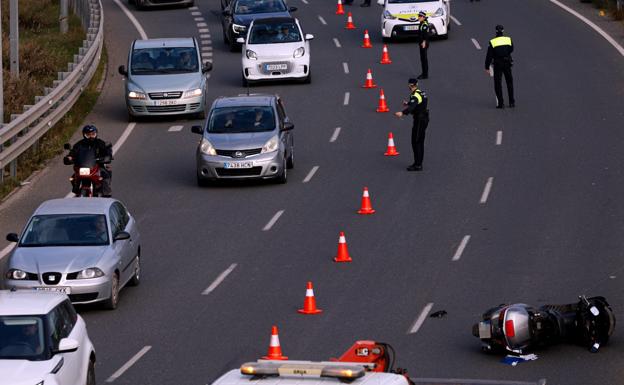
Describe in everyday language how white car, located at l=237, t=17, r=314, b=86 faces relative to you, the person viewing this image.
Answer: facing the viewer

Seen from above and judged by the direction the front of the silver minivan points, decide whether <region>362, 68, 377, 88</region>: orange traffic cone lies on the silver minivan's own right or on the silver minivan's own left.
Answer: on the silver minivan's own left

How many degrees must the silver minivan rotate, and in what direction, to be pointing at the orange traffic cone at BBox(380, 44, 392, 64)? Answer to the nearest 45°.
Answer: approximately 135° to its left

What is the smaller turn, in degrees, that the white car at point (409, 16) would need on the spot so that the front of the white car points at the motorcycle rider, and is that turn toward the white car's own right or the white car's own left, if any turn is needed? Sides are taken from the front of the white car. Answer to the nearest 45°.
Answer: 0° — it already faces them

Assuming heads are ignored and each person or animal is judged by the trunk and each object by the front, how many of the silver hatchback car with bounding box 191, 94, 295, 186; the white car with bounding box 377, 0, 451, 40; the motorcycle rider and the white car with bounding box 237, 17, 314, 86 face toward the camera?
4

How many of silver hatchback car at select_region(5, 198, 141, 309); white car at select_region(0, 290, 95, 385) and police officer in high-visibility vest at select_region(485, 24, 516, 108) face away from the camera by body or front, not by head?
1

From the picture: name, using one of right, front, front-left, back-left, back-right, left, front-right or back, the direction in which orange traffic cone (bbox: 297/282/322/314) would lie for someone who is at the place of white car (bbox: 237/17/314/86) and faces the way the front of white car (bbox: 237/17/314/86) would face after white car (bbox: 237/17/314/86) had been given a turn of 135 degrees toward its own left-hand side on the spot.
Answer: back-right

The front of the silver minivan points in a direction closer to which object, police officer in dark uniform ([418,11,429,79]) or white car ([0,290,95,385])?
the white car

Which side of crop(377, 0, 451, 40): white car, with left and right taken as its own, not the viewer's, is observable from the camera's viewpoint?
front

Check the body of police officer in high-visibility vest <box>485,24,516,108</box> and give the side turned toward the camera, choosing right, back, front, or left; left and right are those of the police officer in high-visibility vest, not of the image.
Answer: back

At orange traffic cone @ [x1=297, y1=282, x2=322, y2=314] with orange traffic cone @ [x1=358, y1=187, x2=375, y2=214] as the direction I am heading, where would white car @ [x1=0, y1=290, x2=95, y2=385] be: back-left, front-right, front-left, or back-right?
back-left

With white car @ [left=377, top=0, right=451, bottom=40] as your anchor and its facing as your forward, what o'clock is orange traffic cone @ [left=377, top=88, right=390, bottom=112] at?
The orange traffic cone is roughly at 12 o'clock from the white car.

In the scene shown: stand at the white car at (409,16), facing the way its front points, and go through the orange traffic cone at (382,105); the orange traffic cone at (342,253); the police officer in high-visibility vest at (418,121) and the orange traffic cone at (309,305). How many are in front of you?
4

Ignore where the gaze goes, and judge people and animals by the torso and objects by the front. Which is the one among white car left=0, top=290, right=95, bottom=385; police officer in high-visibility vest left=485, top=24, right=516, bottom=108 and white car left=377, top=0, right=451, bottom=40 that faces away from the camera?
the police officer in high-visibility vest

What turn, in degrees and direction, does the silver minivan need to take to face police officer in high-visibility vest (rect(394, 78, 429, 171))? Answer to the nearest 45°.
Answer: approximately 45° to its left

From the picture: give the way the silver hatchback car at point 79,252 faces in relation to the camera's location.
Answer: facing the viewer and to the left of the viewer

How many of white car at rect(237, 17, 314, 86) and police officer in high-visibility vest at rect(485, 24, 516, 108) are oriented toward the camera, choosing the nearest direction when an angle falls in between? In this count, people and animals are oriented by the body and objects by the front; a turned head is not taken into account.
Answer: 1

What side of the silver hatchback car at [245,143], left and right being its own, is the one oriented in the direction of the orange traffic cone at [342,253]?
front

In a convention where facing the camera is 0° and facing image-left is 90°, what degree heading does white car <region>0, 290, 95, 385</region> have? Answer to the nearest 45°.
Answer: approximately 45°
